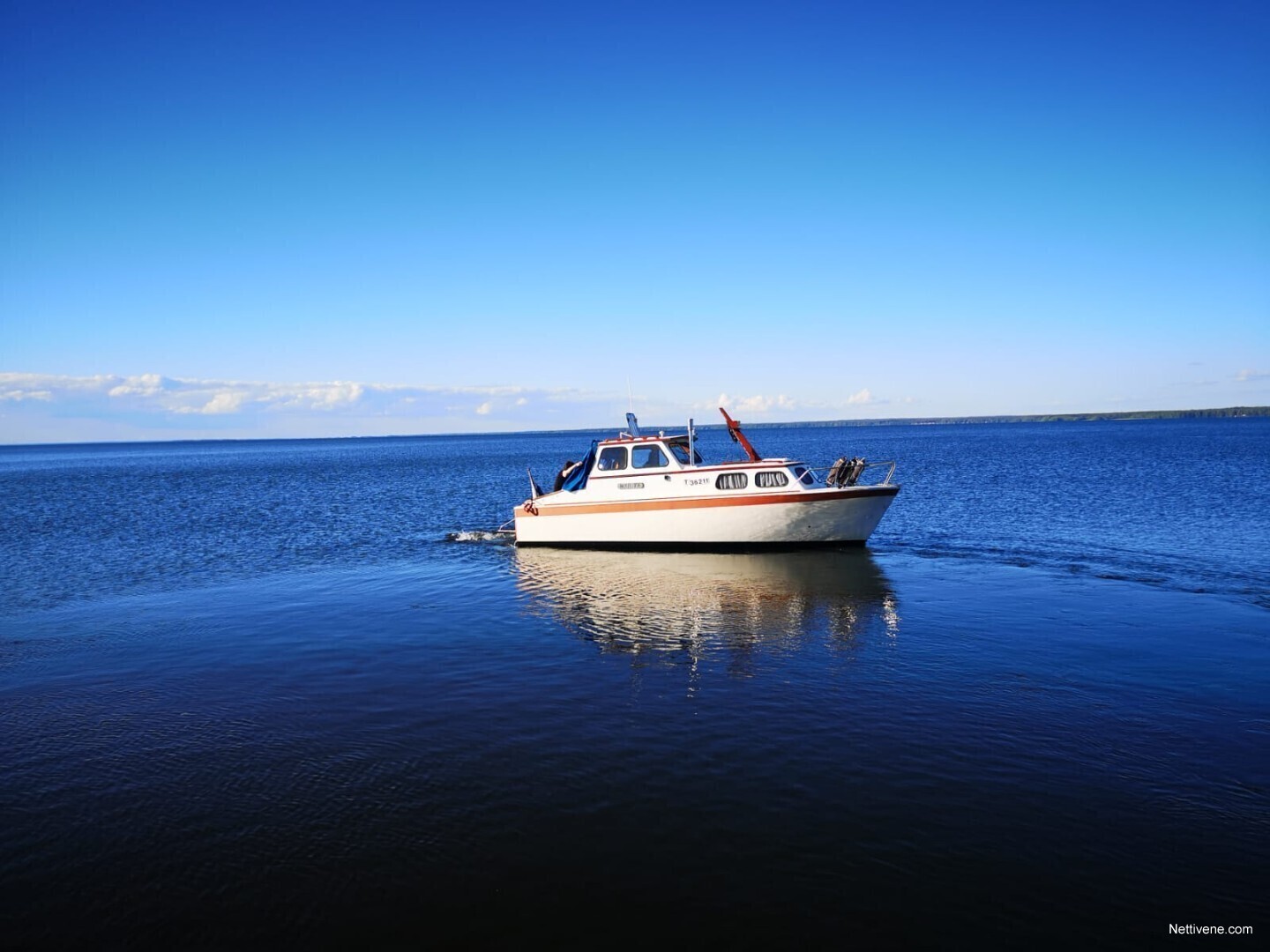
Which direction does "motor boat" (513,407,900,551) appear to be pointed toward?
to the viewer's right
